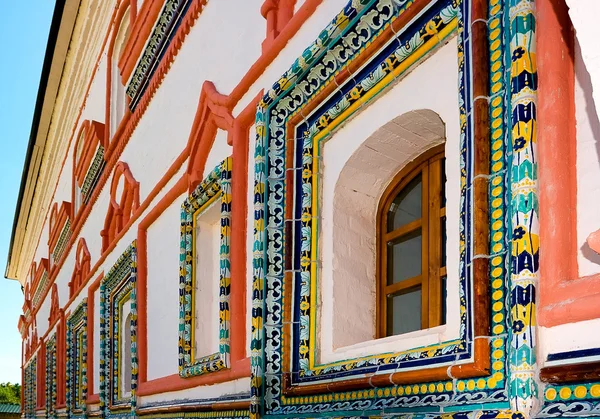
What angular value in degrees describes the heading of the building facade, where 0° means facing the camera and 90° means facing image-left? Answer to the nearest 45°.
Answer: approximately 45°
